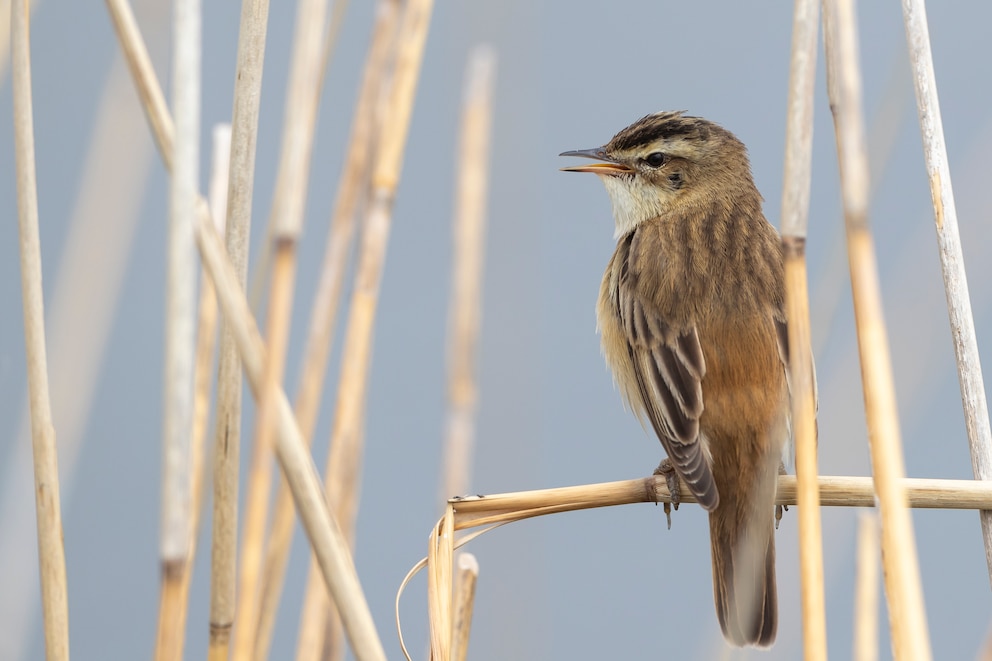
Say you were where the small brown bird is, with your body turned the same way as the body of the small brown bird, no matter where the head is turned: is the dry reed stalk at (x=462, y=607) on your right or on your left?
on your left

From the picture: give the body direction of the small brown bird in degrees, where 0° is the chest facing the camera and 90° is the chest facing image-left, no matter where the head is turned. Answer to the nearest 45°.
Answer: approximately 135°

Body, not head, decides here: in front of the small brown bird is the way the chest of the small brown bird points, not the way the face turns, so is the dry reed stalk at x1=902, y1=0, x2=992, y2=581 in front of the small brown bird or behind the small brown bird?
behind

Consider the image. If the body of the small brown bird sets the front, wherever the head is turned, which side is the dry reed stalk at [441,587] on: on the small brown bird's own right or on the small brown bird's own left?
on the small brown bird's own left

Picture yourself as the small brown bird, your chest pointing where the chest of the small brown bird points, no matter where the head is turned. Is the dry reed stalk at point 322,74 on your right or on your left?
on your left

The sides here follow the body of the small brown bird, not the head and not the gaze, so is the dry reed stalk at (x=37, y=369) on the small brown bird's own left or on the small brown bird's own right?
on the small brown bird's own left
